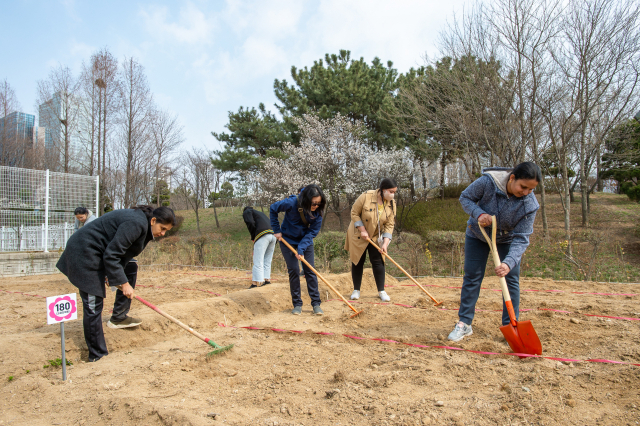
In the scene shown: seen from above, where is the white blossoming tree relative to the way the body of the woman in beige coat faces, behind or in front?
behind

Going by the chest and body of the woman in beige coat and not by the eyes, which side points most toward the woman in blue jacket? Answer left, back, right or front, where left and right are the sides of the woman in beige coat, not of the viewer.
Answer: right

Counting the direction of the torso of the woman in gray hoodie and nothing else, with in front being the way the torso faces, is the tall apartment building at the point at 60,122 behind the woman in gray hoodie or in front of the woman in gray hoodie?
behind

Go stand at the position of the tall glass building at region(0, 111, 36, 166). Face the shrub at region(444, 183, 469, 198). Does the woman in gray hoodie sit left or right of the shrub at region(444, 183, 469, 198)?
right

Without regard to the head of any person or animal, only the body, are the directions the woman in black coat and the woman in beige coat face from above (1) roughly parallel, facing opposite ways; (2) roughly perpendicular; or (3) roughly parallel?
roughly perpendicular

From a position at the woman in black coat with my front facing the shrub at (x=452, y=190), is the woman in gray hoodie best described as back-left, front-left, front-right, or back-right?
front-right

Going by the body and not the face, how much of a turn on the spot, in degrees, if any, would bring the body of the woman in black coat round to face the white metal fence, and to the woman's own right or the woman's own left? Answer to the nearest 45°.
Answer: approximately 90° to the woman's own left

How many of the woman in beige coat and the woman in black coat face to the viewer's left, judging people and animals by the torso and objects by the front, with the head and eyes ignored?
0

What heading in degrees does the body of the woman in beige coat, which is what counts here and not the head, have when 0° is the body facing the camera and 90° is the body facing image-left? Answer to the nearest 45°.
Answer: approximately 315°

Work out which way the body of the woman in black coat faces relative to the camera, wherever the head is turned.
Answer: to the viewer's right

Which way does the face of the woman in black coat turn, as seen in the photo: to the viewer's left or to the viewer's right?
to the viewer's right

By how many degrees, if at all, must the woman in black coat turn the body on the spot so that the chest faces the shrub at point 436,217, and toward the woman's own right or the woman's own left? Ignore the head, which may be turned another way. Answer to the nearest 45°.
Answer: approximately 45° to the woman's own left
